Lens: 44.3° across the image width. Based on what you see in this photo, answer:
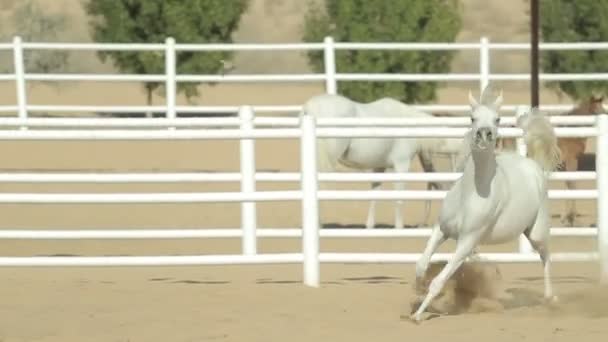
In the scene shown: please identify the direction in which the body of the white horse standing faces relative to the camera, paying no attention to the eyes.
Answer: to the viewer's right

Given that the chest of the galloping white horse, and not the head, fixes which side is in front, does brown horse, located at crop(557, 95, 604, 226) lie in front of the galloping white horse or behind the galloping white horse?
behind

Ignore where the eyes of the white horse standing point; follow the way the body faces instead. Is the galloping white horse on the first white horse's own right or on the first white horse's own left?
on the first white horse's own right

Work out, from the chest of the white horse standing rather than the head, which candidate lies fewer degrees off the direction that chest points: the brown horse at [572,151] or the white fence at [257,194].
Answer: the brown horse

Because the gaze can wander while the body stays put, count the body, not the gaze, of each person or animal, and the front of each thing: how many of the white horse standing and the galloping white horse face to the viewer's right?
1

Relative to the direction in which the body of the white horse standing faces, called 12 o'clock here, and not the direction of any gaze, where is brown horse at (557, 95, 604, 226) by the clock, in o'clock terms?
The brown horse is roughly at 12 o'clock from the white horse standing.

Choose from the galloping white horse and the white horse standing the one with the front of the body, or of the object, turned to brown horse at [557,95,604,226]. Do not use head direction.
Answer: the white horse standing

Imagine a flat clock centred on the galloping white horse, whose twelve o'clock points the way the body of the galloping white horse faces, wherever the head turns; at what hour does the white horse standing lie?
The white horse standing is roughly at 4 o'clock from the galloping white horse.

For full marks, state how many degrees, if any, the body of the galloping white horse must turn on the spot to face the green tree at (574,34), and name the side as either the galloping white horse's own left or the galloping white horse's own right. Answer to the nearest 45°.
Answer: approximately 135° to the galloping white horse's own right

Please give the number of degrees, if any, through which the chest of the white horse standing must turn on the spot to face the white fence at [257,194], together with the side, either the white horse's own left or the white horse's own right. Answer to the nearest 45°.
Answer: approximately 90° to the white horse's own right
